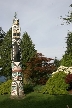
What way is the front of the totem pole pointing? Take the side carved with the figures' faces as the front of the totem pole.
toward the camera

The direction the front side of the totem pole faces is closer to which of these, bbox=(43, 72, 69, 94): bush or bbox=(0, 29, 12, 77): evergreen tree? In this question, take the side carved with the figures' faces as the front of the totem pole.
the bush

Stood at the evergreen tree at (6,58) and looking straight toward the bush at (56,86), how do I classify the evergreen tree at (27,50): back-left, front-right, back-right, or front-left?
front-left

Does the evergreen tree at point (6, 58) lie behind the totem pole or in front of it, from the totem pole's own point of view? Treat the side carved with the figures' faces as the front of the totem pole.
behind

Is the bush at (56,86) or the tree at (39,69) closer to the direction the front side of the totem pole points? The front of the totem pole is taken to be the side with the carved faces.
the bush

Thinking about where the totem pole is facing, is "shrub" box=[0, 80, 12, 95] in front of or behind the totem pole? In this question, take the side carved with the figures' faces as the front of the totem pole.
behind

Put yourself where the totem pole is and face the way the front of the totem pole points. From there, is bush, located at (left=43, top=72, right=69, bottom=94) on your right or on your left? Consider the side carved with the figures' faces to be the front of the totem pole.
on your left

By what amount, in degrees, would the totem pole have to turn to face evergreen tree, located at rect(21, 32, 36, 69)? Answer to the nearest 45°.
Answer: approximately 180°
